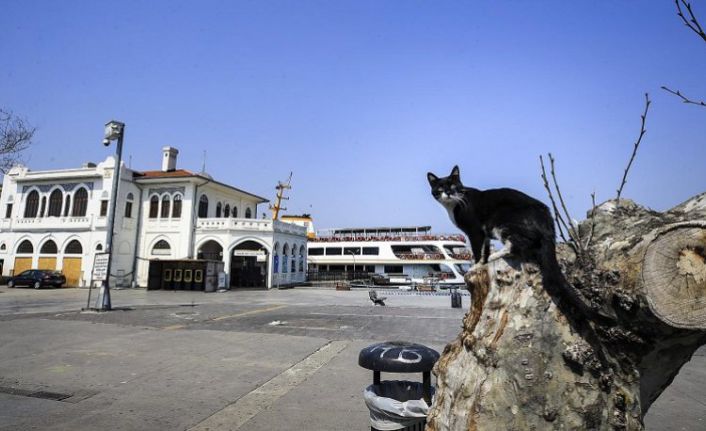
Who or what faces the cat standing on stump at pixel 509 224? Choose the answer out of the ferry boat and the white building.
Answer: the white building

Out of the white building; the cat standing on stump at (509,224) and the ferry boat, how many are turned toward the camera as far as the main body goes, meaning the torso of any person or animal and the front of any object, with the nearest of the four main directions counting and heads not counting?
1

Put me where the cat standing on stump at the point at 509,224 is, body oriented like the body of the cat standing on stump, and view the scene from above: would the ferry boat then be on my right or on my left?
on my right

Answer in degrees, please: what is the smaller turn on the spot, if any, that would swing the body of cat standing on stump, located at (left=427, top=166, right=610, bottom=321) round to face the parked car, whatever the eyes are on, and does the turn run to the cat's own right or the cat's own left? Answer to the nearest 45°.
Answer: approximately 45° to the cat's own right

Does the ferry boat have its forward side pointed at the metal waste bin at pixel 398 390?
no

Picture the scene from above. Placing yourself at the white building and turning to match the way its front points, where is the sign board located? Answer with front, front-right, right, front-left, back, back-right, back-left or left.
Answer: front

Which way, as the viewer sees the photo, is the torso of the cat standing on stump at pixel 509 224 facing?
to the viewer's left

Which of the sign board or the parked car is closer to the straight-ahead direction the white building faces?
the sign board

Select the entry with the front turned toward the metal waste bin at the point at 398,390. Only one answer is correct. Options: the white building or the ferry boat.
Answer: the white building

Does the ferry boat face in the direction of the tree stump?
no

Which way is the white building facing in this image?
toward the camera

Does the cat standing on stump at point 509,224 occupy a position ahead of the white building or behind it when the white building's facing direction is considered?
ahead

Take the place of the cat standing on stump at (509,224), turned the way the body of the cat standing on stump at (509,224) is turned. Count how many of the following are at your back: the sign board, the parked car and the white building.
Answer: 0

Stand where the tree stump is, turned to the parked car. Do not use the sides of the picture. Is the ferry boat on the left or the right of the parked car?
right

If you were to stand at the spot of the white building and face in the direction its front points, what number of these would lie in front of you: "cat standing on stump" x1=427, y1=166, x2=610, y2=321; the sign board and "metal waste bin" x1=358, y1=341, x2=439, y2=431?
3
